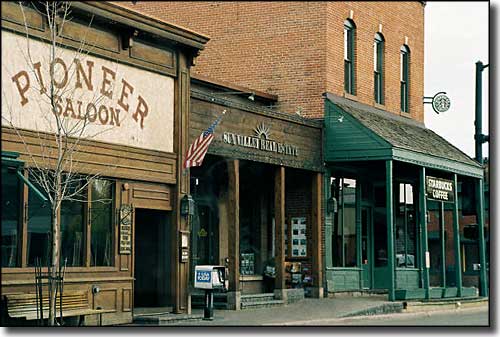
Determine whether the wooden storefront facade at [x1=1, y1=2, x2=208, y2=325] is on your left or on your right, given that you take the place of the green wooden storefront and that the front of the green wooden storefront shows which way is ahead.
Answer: on your right

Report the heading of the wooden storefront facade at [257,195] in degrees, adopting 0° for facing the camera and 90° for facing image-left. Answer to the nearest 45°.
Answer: approximately 315°

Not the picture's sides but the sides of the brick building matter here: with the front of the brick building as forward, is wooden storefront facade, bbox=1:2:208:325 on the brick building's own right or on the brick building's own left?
on the brick building's own right

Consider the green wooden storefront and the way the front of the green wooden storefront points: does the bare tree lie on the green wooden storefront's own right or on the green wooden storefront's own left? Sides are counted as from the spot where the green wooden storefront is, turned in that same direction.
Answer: on the green wooden storefront's own right

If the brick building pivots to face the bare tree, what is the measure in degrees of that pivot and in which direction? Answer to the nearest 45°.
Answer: approximately 90° to its right

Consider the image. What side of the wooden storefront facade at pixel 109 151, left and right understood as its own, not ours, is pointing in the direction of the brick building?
left
